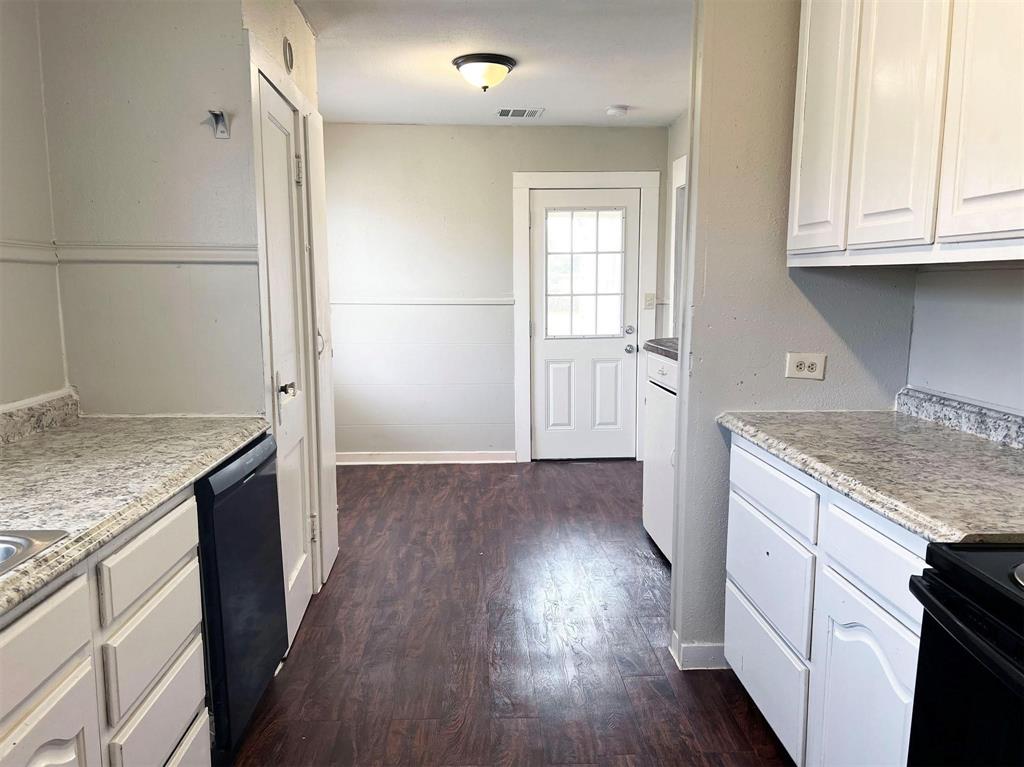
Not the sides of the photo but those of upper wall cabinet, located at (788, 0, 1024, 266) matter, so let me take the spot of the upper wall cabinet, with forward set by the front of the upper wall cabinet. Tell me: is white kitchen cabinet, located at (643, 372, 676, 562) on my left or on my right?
on my right

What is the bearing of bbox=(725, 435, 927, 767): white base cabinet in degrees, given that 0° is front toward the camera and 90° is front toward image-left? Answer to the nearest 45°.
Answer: approximately 45°

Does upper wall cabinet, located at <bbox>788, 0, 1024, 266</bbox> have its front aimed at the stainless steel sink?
yes

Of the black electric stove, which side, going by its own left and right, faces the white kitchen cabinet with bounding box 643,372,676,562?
right

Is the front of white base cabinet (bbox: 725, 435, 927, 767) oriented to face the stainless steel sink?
yes

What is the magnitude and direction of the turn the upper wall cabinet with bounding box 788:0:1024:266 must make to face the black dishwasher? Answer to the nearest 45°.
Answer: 0° — it already faces it
